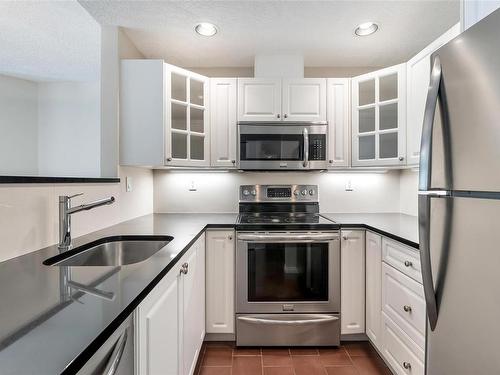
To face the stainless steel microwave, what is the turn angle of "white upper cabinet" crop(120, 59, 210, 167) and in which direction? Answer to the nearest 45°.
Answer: approximately 45° to its left

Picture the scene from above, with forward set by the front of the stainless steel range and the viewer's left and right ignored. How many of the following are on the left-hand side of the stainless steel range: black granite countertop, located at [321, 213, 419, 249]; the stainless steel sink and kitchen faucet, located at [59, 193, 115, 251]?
1

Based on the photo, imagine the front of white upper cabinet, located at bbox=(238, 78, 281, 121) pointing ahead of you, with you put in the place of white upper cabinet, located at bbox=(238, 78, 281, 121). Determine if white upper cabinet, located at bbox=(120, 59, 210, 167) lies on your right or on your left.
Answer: on your right

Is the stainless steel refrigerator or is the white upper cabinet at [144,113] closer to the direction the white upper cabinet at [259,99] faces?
the stainless steel refrigerator

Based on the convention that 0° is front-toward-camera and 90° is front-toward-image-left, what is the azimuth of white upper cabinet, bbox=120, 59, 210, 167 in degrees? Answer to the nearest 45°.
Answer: approximately 315°

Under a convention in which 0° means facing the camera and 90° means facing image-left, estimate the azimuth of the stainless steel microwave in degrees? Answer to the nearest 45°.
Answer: approximately 0°

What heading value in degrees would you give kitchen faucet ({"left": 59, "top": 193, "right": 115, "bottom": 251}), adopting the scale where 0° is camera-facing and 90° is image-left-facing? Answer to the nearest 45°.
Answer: approximately 270°

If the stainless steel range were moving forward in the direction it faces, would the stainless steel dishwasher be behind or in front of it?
in front

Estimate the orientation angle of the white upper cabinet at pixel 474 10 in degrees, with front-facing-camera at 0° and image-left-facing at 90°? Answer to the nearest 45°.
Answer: approximately 90°

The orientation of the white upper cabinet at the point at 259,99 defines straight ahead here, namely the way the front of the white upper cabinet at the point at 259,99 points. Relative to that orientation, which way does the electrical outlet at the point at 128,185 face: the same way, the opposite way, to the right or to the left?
to the left
